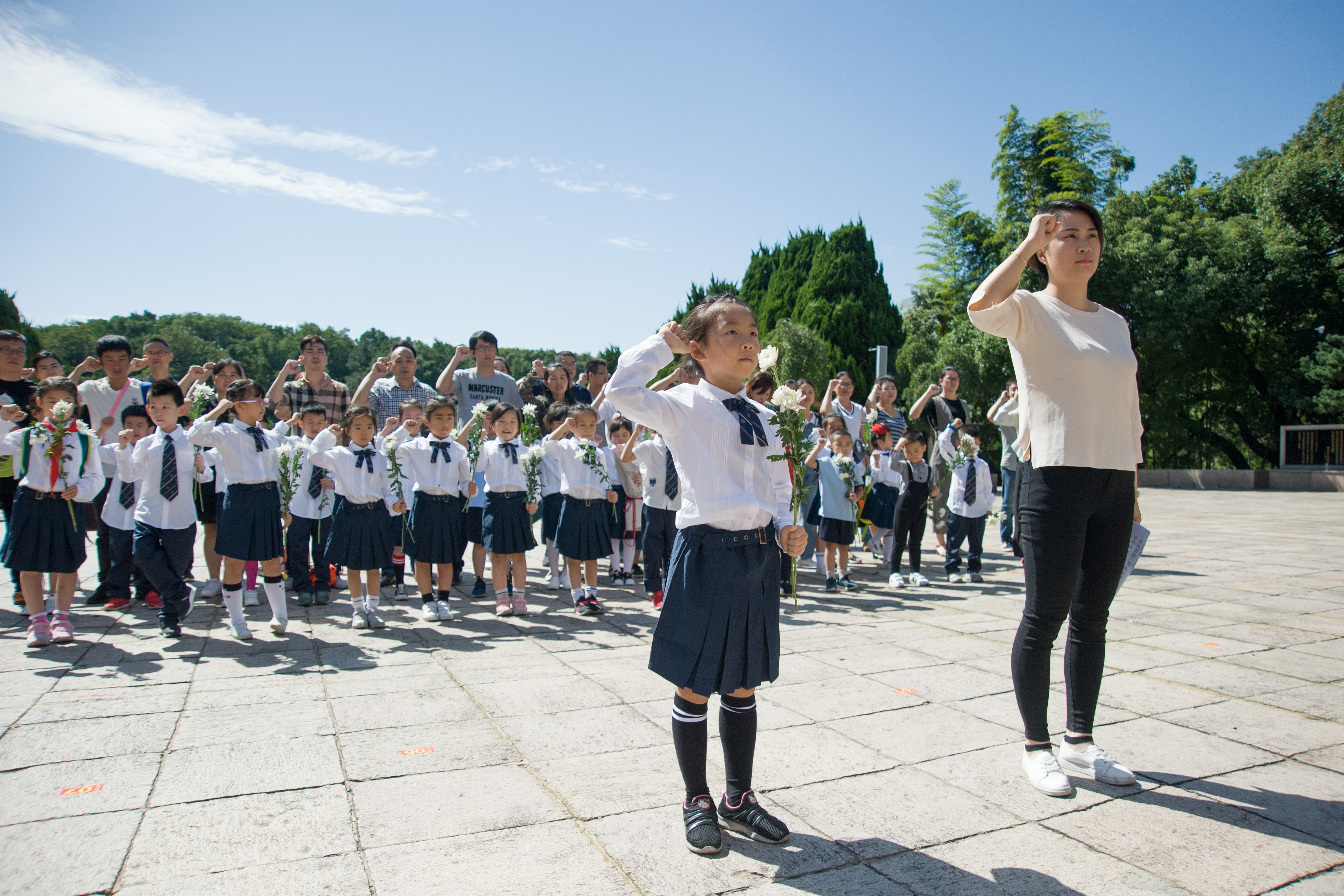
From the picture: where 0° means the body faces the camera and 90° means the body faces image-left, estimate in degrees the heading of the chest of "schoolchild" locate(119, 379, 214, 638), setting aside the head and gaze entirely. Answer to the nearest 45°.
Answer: approximately 0°

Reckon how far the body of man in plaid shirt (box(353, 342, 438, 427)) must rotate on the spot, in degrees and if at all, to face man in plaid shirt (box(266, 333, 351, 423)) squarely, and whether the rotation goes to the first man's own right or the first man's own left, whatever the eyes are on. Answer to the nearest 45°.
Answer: approximately 90° to the first man's own right

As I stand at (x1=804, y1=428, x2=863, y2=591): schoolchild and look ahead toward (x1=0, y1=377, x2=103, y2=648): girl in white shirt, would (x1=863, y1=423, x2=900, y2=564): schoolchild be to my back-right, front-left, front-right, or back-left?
back-right

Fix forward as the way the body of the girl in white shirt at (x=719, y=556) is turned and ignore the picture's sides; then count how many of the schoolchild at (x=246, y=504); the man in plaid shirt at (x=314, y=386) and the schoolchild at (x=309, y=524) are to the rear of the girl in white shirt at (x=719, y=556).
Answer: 3

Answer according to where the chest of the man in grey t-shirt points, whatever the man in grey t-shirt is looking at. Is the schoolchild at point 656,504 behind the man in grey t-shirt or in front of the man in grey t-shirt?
in front

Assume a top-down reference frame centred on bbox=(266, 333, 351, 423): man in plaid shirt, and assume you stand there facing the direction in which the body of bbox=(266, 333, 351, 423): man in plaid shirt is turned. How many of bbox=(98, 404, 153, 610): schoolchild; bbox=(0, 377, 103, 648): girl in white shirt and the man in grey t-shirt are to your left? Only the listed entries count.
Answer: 1

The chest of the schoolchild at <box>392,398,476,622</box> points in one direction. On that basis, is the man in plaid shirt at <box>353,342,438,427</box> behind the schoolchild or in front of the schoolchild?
behind
